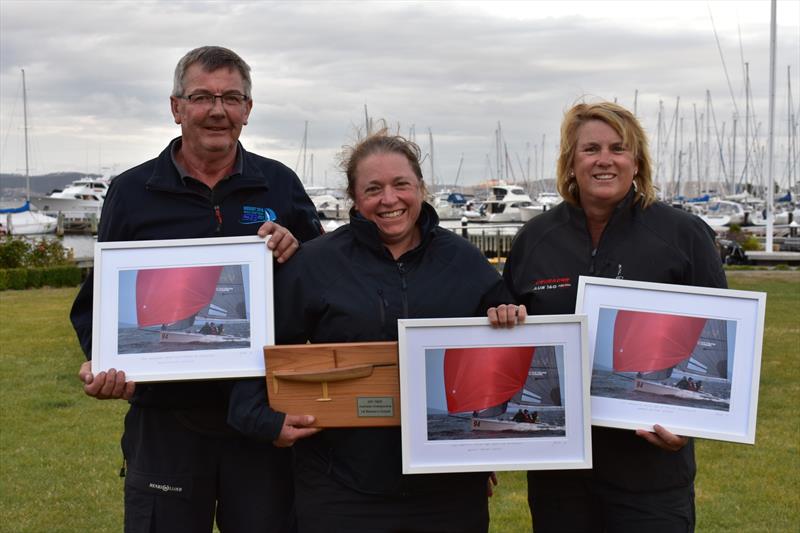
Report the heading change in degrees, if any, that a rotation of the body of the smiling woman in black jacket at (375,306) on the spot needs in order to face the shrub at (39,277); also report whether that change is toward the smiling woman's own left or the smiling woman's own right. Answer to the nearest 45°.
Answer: approximately 135° to the smiling woman's own right

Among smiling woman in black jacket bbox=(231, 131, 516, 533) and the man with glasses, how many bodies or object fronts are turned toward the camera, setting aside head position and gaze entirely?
2

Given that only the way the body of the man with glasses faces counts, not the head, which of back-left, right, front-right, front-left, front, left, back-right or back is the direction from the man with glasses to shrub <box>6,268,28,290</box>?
back

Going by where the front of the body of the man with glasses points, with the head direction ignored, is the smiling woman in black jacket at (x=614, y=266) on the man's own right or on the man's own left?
on the man's own left

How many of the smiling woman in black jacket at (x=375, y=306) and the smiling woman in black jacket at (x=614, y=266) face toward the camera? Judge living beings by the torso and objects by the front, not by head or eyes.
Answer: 2

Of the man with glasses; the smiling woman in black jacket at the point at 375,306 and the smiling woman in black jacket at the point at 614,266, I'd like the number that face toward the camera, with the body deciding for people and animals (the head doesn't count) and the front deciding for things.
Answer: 3

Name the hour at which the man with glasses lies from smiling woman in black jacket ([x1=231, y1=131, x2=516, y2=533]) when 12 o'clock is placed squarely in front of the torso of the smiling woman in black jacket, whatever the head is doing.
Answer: The man with glasses is roughly at 4 o'clock from the smiling woman in black jacket.

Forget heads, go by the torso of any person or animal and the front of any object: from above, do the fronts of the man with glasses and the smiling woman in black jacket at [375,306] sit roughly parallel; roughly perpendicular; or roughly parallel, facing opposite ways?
roughly parallel

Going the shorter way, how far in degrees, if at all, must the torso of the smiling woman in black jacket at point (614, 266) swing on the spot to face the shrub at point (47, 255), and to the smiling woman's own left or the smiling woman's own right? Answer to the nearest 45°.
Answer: approximately 135° to the smiling woman's own right

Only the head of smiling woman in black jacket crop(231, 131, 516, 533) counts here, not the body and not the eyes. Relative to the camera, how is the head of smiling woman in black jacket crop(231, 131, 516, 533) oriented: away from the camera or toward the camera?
toward the camera

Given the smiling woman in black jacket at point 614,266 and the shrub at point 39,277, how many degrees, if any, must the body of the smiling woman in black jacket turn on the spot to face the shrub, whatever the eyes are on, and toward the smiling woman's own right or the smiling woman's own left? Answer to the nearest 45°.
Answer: approximately 135° to the smiling woman's own right

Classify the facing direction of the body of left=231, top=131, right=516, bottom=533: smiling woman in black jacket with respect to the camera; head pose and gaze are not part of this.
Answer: toward the camera

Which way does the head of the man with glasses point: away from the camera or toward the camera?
toward the camera

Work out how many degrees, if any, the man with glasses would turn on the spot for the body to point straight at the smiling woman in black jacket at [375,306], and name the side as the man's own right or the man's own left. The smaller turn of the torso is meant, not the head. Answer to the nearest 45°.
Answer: approximately 45° to the man's own left

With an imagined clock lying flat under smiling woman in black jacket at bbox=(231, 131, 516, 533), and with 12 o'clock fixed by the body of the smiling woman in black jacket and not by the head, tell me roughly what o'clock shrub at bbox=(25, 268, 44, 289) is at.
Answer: The shrub is roughly at 5 o'clock from the smiling woman in black jacket.

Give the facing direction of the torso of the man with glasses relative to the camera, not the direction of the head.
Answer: toward the camera
